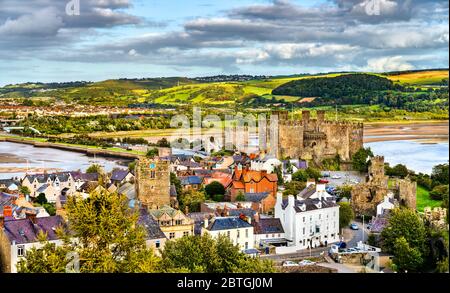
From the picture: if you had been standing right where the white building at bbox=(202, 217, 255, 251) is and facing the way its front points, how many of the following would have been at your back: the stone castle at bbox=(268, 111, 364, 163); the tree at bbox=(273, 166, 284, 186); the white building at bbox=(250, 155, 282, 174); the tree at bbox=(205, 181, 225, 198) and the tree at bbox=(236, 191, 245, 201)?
5

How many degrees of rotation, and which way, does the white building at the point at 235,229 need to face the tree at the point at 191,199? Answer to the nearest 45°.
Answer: approximately 180°

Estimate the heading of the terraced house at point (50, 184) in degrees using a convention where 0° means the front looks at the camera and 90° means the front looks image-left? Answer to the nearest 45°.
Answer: approximately 0°

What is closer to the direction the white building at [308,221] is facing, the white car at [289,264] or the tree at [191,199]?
the white car

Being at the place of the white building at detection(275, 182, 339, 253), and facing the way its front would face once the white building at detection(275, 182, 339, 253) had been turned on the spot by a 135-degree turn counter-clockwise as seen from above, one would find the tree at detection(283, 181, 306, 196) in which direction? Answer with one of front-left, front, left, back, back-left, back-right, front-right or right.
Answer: front

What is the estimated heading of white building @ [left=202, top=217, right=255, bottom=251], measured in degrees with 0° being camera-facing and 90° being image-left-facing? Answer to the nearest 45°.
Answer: approximately 0°

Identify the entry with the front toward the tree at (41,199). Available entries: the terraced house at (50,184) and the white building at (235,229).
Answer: the terraced house

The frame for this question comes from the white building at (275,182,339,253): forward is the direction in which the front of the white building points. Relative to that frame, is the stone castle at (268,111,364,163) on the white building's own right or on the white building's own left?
on the white building's own left

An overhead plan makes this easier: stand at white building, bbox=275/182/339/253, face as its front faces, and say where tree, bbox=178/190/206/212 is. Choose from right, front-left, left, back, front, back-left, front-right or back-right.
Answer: back

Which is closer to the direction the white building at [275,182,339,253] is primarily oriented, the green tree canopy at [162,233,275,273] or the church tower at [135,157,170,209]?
the green tree canopy
